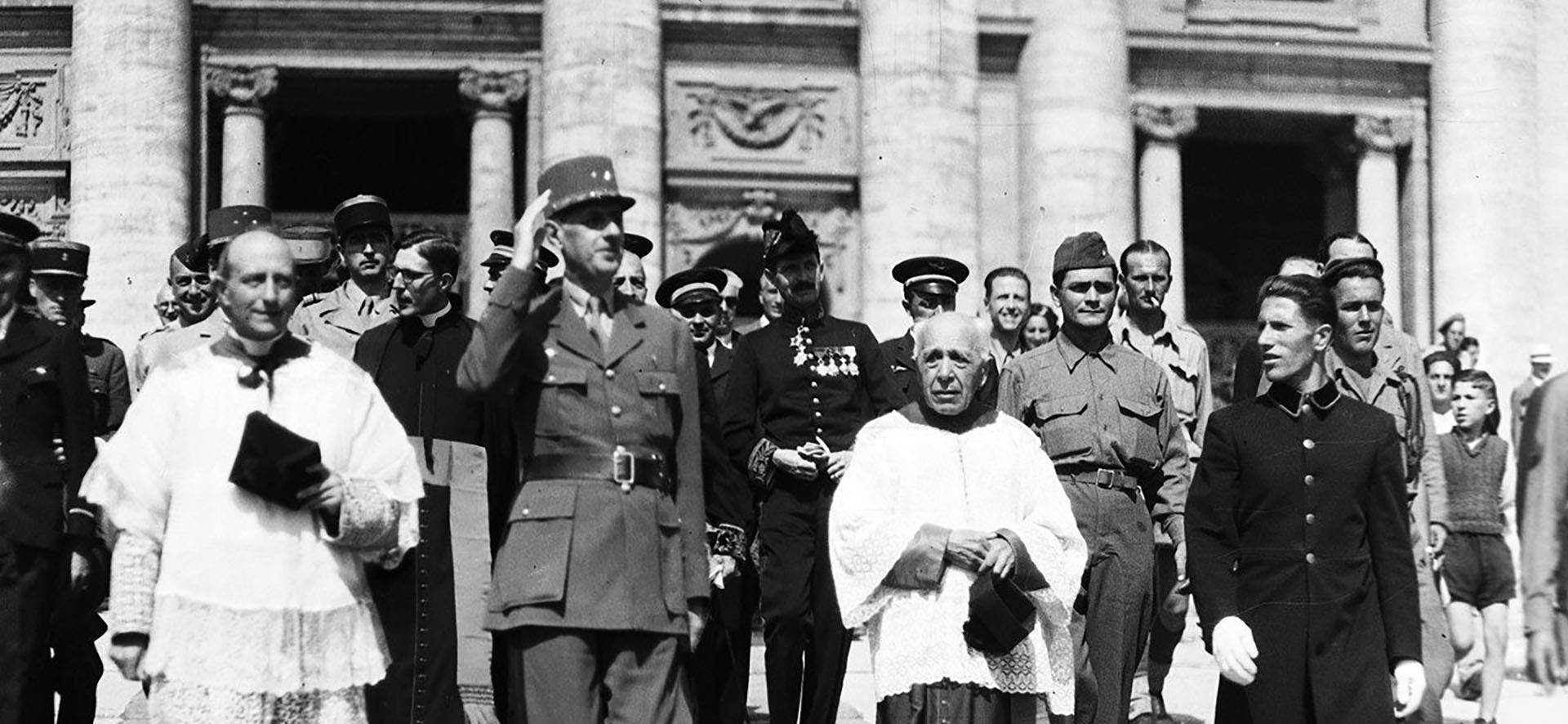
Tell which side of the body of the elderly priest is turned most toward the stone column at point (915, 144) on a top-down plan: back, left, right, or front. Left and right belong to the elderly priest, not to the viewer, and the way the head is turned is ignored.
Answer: back

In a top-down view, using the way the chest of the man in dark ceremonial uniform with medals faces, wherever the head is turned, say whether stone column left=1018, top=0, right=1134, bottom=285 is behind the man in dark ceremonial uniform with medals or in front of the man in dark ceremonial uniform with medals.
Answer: behind

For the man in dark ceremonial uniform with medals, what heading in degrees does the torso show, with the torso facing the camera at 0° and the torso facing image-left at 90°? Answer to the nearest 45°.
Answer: approximately 0°

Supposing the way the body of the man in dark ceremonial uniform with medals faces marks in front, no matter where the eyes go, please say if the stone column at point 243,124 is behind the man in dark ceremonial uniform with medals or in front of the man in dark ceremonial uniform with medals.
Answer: behind

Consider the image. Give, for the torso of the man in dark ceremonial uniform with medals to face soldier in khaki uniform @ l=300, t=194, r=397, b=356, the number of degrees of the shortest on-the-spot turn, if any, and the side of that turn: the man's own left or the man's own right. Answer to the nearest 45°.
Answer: approximately 90° to the man's own right
